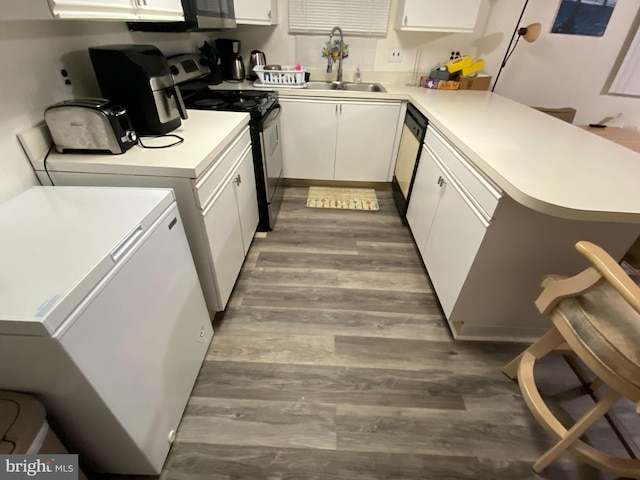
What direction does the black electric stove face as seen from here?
to the viewer's right

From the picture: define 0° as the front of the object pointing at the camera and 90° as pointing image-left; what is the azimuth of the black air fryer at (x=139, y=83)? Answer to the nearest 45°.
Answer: approximately 315°

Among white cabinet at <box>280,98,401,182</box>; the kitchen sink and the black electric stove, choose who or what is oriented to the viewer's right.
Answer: the black electric stove

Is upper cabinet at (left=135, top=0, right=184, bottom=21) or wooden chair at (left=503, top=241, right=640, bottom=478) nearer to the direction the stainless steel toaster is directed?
the wooden chair

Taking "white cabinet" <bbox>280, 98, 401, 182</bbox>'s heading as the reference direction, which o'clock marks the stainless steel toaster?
The stainless steel toaster is roughly at 1 o'clock from the white cabinet.

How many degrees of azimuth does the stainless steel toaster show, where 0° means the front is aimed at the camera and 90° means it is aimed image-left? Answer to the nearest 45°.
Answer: approximately 315°

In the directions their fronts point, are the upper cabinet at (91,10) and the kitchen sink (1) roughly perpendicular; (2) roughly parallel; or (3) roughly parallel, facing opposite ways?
roughly perpendicular

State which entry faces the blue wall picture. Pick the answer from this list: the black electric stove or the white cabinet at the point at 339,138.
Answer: the black electric stove

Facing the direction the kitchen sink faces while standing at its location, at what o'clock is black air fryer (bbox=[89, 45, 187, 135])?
The black air fryer is roughly at 1 o'clock from the kitchen sink.

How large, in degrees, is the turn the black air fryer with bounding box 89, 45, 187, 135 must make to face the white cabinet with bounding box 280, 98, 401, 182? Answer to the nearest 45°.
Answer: approximately 90° to its left

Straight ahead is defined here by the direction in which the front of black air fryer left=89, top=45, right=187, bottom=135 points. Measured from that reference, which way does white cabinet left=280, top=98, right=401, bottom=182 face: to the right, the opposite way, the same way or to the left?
to the right

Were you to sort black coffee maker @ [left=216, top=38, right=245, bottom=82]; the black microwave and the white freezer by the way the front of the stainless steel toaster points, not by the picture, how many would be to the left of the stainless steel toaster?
2

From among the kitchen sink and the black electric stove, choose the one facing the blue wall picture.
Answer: the black electric stove
